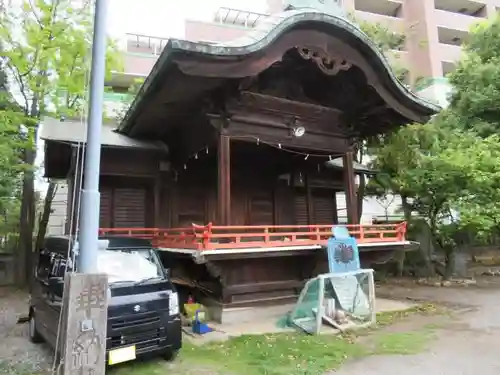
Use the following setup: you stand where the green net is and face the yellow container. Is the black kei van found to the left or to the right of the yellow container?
left

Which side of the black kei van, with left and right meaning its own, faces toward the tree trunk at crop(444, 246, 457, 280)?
left

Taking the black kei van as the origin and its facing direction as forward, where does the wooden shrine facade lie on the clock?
The wooden shrine facade is roughly at 9 o'clock from the black kei van.

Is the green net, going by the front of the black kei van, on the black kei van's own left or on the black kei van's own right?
on the black kei van's own left

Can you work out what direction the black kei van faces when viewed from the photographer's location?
facing the viewer and to the right of the viewer

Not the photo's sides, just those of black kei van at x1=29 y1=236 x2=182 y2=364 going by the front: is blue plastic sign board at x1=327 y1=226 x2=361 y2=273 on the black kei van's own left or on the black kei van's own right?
on the black kei van's own left

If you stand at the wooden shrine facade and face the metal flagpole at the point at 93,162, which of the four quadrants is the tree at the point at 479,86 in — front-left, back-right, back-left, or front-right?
back-left

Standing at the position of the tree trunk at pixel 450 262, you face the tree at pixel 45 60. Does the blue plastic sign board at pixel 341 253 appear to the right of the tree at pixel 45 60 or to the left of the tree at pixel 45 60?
left

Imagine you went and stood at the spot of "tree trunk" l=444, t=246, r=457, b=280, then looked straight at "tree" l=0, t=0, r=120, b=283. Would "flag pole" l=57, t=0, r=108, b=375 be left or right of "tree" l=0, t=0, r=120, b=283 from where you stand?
left

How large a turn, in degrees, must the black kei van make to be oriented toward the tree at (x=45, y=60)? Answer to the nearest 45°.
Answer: approximately 135° to its left

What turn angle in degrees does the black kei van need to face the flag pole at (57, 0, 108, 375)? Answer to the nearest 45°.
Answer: approximately 45° to its right
